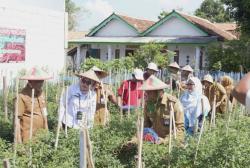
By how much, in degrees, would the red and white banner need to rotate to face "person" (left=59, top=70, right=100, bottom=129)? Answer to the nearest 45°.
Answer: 0° — it already faces them

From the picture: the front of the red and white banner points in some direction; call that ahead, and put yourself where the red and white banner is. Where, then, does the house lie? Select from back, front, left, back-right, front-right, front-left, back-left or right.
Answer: back-left

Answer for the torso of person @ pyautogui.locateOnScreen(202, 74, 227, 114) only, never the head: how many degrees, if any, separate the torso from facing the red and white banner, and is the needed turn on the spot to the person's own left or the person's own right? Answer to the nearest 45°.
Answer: approximately 90° to the person's own right

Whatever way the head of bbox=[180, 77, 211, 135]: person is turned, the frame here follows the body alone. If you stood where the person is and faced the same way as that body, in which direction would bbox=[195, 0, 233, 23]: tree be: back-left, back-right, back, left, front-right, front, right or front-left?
back-right

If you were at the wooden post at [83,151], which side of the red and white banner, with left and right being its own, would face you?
front

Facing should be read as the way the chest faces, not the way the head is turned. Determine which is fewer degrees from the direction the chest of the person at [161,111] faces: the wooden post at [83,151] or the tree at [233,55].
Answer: the wooden post

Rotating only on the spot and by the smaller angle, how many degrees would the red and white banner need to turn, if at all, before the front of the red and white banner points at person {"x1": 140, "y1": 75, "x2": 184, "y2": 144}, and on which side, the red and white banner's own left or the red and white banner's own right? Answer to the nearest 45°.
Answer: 0° — it already faces them

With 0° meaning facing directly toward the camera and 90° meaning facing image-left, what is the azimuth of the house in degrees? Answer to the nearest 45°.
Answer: approximately 45°

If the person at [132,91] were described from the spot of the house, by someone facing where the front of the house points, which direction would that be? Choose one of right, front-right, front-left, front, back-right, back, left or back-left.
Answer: front-left
